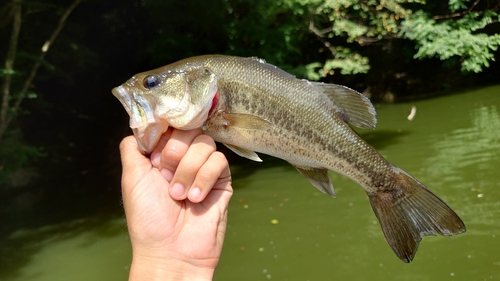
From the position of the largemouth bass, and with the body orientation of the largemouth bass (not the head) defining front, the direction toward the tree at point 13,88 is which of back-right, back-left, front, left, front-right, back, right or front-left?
front-right

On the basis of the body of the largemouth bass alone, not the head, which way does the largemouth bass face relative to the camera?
to the viewer's left
